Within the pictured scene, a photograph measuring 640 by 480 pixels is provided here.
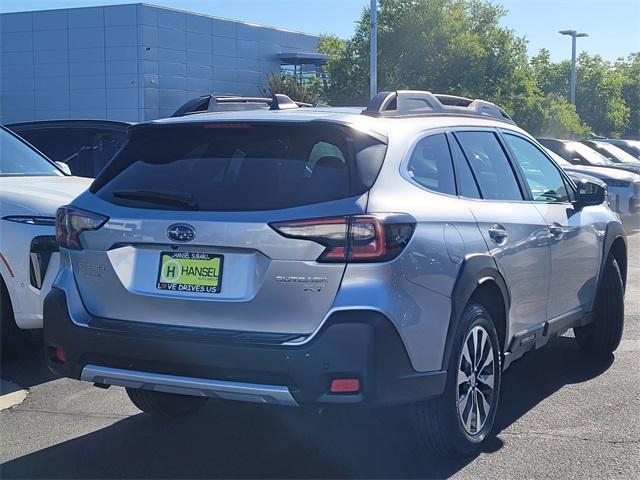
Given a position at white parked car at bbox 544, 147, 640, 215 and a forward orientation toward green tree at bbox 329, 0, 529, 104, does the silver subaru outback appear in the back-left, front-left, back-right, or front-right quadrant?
back-left

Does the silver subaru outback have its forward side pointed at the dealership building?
no

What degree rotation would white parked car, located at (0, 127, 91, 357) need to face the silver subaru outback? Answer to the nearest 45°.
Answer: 0° — it already faces it

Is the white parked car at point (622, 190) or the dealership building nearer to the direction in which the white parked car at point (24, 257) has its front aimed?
the white parked car

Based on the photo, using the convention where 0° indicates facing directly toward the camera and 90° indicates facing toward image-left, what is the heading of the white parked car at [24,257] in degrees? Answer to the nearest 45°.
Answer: approximately 315°

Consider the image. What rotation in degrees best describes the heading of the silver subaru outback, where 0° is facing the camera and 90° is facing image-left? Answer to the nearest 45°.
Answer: approximately 225°

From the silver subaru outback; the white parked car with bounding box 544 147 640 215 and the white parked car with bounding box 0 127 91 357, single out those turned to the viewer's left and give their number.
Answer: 0

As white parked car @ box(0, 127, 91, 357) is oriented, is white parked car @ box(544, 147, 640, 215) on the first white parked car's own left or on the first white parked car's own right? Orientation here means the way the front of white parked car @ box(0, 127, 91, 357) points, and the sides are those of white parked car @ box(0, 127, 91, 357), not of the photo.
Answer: on the first white parked car's own left

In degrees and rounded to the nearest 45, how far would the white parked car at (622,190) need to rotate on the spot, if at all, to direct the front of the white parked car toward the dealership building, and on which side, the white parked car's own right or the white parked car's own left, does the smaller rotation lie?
approximately 180°

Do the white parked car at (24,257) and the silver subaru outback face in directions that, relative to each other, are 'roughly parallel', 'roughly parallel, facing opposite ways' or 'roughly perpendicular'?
roughly perpendicular

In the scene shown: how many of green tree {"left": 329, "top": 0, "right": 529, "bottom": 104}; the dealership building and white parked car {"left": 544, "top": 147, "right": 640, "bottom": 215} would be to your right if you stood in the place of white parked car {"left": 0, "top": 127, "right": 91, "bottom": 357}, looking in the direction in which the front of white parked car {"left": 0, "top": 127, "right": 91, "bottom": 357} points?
0

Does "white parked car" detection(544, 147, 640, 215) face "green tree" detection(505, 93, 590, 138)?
no

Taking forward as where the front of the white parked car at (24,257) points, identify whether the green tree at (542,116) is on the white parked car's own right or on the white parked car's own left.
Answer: on the white parked car's own left

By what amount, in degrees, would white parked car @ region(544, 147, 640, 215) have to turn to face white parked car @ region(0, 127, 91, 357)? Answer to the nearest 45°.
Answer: approximately 45° to its right

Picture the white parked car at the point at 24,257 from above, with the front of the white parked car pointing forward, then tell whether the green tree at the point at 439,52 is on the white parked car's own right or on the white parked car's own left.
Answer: on the white parked car's own left

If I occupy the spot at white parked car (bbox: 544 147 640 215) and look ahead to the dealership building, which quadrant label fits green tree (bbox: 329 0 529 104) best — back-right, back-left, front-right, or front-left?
front-right

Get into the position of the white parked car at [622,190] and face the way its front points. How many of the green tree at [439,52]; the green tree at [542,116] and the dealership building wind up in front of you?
0
